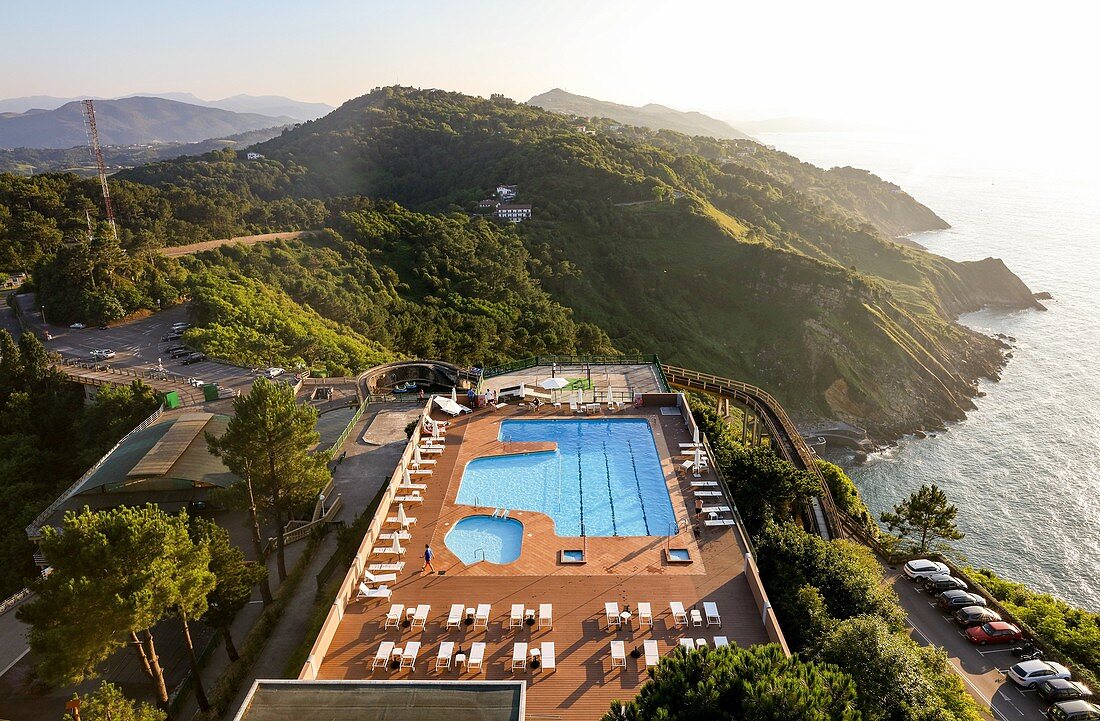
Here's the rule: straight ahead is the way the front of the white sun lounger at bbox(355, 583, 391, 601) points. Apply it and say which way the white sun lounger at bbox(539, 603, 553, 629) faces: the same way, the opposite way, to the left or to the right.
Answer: to the left

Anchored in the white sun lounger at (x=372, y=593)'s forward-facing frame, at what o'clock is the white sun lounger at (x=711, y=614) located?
the white sun lounger at (x=711, y=614) is roughly at 1 o'clock from the white sun lounger at (x=372, y=593).

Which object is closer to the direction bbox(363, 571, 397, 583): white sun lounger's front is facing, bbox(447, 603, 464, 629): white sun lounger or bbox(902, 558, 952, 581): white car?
the white car

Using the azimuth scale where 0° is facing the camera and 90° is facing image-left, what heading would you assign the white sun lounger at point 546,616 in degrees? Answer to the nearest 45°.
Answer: approximately 180°

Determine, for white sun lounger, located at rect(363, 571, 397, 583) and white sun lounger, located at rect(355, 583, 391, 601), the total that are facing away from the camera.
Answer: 0

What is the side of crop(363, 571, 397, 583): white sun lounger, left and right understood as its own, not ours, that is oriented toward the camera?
right

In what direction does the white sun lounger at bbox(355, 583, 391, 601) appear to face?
to the viewer's right

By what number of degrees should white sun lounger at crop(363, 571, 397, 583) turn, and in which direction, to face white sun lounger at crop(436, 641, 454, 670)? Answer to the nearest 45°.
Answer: approximately 90° to its right

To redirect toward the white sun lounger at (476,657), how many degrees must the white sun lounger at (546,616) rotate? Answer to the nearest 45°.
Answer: approximately 135° to its left

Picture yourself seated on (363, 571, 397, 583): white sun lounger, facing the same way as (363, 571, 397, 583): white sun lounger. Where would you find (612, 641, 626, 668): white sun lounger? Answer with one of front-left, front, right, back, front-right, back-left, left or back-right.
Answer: front-right

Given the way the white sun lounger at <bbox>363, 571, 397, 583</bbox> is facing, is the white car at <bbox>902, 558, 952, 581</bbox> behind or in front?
in front

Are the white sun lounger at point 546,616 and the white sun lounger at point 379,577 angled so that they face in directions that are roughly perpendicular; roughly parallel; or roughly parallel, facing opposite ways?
roughly perpendicular

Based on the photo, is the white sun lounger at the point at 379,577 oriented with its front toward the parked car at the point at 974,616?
yes

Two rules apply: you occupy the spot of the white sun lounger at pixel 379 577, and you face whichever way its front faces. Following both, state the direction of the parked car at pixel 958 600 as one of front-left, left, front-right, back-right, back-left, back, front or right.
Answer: front
